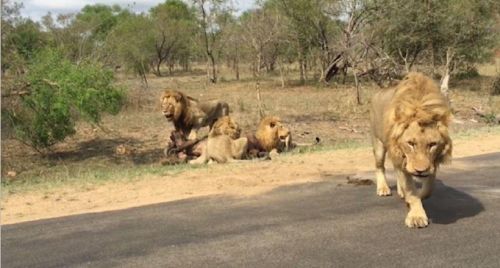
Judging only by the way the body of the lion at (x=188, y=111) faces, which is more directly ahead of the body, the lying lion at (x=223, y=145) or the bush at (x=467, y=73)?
the lying lion

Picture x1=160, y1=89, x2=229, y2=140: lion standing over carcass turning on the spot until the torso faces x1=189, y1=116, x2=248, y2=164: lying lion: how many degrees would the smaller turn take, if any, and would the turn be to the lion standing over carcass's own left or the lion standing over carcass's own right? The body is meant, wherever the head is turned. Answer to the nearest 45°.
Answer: approximately 90° to the lion standing over carcass's own left

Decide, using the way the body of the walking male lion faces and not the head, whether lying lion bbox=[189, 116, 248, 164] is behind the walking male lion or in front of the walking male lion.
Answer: behind

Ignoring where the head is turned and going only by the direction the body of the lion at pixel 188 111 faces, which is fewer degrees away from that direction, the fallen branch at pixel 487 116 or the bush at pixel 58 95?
the bush

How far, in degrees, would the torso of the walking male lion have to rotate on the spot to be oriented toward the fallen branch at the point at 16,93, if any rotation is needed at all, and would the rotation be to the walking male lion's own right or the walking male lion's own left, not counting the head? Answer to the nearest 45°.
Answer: approximately 135° to the walking male lion's own right

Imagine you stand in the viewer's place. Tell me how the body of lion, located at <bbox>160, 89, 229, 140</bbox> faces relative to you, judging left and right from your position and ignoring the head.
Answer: facing the viewer and to the left of the viewer

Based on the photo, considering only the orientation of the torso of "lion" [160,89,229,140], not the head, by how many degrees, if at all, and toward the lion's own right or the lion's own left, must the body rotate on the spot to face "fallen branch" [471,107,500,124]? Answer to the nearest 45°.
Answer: approximately 180°

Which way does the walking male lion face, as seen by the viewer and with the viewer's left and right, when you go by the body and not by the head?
facing the viewer

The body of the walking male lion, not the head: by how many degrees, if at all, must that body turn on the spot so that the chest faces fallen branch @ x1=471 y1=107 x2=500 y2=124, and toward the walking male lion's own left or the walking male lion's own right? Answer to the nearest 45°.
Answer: approximately 180°

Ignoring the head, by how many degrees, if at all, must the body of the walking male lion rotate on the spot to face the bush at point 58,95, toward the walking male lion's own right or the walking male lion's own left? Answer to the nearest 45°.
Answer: approximately 135° to the walking male lion's own right

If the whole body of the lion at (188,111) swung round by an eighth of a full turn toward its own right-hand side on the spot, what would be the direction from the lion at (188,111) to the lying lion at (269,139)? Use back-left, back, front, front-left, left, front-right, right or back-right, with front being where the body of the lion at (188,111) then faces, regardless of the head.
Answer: back

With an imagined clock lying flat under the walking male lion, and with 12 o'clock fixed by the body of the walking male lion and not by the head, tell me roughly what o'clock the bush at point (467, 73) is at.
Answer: The bush is roughly at 6 o'clock from the walking male lion.

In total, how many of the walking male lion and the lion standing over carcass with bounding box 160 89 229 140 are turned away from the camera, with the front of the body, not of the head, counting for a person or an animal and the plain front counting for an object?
0
